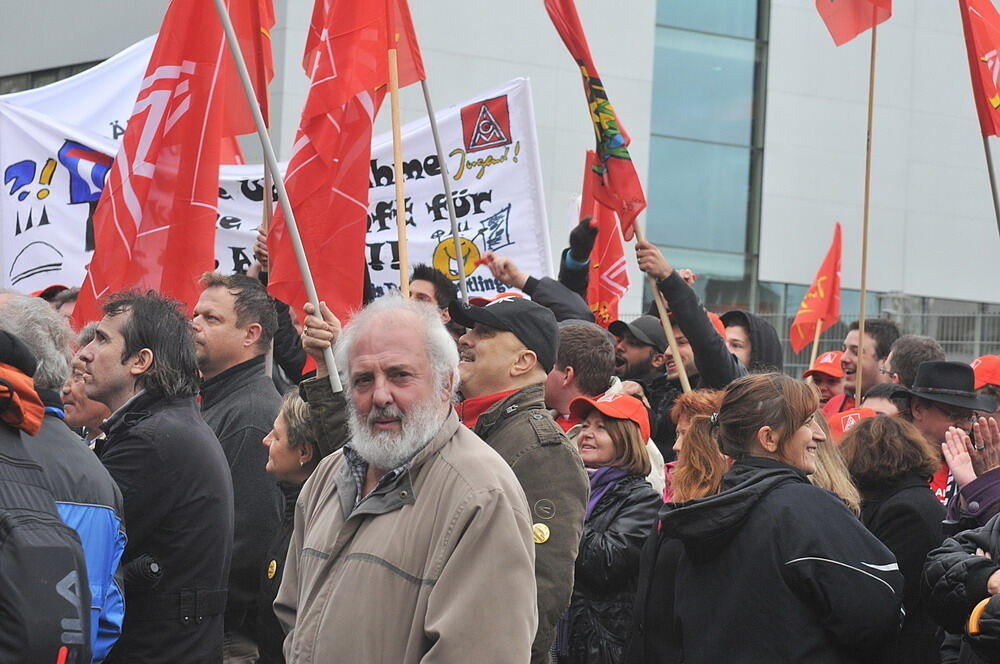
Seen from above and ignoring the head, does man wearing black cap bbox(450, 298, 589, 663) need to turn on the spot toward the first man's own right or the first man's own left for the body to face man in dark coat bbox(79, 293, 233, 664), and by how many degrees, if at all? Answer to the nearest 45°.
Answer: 0° — they already face them

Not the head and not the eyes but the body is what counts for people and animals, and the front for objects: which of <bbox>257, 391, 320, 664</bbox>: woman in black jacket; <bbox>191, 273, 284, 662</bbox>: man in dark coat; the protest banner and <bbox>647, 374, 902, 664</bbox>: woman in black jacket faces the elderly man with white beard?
the protest banner

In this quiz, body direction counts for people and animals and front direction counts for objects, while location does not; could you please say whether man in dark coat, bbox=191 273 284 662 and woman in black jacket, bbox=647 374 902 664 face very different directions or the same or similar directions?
very different directions

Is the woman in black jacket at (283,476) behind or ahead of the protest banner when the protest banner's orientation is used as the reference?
ahead

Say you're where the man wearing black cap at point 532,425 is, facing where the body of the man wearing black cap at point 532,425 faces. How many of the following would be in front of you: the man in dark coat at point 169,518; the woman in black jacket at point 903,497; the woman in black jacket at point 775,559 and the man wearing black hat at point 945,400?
1

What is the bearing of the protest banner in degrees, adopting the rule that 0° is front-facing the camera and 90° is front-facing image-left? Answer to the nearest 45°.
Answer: approximately 0°

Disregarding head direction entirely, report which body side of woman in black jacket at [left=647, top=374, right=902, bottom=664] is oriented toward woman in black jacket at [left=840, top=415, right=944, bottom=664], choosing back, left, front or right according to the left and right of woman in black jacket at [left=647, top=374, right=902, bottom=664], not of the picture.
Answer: front

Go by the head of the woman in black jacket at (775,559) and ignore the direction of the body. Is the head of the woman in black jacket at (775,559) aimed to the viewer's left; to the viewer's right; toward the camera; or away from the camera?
to the viewer's right
